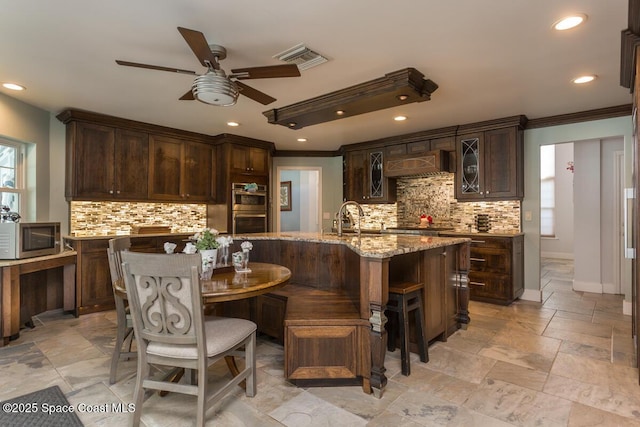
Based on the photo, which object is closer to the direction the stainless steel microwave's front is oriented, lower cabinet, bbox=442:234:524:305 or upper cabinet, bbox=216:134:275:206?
the lower cabinet

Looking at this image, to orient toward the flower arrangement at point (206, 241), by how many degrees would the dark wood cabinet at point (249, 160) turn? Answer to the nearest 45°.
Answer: approximately 45° to its right

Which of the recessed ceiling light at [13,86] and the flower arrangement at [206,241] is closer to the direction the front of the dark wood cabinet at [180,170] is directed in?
the flower arrangement

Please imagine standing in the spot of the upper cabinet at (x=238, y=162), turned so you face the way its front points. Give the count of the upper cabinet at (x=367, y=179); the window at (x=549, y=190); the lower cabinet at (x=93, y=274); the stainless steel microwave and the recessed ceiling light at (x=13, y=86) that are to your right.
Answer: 3

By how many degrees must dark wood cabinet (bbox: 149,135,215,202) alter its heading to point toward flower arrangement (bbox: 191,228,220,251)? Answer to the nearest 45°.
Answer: approximately 45° to its right

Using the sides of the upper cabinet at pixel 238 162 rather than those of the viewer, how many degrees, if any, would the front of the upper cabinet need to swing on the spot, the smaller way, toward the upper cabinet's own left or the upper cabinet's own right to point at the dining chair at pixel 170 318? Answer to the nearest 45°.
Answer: approximately 45° to the upper cabinet's own right

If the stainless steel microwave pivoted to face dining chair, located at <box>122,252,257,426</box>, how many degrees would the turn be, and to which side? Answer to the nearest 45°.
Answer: approximately 45° to its right

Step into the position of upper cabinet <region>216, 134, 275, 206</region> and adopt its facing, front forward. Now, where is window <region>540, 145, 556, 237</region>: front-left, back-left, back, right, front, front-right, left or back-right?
front-left

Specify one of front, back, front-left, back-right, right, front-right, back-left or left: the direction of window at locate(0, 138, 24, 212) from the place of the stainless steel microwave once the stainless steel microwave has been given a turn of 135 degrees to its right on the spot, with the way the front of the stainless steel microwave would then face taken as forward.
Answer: right

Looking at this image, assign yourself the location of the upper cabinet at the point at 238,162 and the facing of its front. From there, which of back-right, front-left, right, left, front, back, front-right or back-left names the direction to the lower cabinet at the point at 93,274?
right
